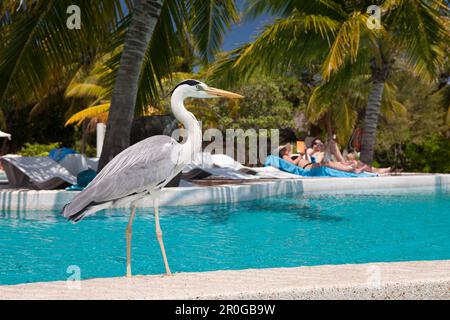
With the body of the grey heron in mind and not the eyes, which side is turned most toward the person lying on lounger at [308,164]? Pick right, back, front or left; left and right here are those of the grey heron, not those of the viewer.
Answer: left

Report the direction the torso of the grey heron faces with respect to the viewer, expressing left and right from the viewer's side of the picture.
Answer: facing to the right of the viewer

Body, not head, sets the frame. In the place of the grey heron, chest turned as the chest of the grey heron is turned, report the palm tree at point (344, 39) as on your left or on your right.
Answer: on your left

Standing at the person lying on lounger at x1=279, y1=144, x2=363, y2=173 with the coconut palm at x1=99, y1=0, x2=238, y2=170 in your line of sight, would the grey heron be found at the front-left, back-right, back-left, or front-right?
front-left
